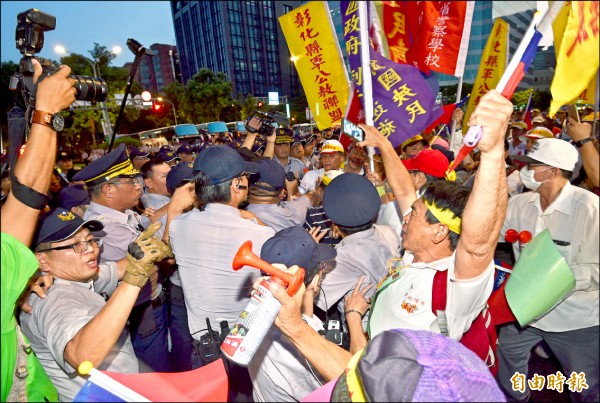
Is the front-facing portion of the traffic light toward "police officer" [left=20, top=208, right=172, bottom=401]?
yes

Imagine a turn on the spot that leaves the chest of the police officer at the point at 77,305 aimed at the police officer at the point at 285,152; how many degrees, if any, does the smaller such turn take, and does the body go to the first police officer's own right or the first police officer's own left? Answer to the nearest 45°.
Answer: approximately 90° to the first police officer's own left

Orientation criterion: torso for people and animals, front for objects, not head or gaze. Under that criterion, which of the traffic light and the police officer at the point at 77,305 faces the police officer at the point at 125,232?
the traffic light

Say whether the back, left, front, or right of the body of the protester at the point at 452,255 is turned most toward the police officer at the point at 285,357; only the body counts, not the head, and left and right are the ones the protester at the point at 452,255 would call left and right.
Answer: front

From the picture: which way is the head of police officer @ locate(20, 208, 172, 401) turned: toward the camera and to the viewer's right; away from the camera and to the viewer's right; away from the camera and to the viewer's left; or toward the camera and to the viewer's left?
toward the camera and to the viewer's right

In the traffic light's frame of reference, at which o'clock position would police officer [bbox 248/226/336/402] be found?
The police officer is roughly at 12 o'clock from the traffic light.

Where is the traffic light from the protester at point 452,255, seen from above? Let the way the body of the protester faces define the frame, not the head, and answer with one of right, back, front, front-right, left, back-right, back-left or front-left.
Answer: front-right

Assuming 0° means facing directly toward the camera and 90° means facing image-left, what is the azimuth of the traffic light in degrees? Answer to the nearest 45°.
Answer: approximately 0°

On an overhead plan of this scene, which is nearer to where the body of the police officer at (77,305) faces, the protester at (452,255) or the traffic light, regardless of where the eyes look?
the protester

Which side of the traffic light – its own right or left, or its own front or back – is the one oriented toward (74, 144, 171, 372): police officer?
front

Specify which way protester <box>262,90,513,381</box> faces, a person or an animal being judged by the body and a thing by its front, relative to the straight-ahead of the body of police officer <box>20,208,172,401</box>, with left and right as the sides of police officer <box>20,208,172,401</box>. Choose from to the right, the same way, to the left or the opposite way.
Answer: the opposite way

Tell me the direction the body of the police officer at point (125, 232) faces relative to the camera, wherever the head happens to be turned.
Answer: to the viewer's right

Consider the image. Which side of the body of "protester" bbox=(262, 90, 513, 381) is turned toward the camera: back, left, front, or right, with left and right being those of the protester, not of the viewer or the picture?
left
